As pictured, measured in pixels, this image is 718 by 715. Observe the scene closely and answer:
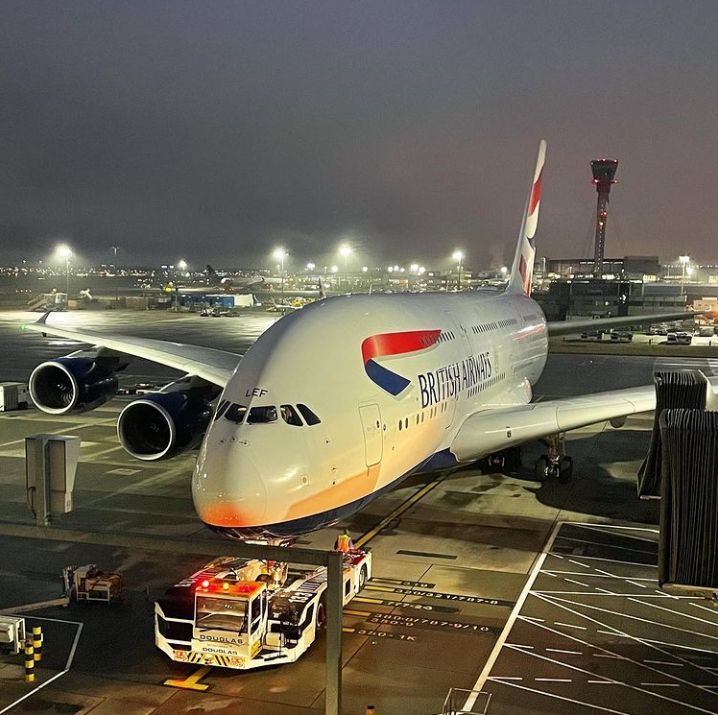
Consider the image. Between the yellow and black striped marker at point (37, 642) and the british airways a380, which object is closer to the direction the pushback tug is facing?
the yellow and black striped marker

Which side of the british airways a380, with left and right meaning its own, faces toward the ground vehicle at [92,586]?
front

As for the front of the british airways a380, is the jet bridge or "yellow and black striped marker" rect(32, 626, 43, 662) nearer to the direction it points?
the yellow and black striped marker

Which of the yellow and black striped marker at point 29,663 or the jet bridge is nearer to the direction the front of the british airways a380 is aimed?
the yellow and black striped marker

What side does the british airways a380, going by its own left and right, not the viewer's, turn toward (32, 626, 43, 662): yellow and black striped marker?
front

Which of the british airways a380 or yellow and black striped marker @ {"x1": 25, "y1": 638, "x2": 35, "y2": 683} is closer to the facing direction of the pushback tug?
the yellow and black striped marker

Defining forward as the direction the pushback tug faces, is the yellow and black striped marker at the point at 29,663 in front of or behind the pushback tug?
in front

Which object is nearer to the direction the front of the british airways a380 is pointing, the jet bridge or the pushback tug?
the pushback tug

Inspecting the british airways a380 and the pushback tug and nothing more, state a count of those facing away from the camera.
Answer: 0

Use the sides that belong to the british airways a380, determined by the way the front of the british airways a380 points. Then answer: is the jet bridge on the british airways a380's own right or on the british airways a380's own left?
on the british airways a380's own left

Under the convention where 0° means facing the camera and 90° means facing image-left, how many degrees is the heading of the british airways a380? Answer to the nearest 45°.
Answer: approximately 45°
